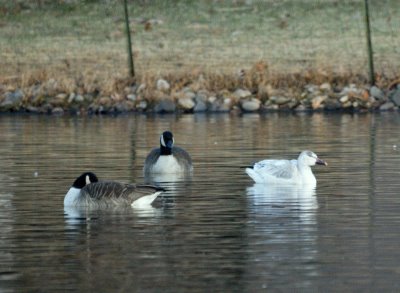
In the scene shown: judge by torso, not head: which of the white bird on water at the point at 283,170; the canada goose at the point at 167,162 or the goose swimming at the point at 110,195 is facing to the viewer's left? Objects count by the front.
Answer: the goose swimming

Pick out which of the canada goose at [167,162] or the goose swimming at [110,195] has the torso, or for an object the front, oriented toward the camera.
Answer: the canada goose

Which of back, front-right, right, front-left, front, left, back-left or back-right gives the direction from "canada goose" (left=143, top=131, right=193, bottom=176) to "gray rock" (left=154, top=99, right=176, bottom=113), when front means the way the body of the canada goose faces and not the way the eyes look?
back

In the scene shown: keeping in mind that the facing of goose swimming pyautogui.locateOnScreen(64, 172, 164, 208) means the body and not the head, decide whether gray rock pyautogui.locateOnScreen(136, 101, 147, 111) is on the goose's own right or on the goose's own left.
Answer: on the goose's own right

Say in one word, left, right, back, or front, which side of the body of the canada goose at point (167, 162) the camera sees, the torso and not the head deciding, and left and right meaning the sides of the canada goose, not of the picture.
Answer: front

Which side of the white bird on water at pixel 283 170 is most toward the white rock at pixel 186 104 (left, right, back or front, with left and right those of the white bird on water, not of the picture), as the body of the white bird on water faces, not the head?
left

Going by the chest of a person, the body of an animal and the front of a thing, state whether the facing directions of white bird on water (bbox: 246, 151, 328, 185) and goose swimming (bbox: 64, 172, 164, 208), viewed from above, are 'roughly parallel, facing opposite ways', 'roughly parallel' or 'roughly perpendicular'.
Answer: roughly parallel, facing opposite ways

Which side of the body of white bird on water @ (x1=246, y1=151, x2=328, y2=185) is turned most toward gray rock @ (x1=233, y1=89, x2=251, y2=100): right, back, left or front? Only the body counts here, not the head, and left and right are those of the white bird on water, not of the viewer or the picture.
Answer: left

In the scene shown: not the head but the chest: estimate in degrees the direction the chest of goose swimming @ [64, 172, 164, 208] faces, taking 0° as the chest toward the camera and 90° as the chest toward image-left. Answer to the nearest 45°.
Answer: approximately 90°

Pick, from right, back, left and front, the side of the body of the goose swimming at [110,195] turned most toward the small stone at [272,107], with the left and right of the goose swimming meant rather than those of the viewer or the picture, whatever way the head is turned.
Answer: right

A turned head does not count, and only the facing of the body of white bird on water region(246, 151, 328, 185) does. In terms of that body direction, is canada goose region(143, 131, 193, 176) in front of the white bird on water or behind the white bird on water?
behind

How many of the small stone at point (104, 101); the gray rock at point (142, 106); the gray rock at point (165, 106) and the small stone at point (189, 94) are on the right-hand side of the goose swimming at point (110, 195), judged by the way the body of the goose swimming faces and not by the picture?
4

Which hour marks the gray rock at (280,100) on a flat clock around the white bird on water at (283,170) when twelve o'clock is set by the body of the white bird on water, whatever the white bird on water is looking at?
The gray rock is roughly at 9 o'clock from the white bird on water.

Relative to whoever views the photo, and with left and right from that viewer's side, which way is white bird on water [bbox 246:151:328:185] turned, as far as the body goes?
facing to the right of the viewer

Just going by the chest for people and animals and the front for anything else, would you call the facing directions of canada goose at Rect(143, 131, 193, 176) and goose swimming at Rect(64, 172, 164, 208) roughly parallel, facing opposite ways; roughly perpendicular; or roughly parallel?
roughly perpendicular

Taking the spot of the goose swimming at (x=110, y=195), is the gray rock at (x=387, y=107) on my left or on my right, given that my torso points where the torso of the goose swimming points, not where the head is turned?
on my right

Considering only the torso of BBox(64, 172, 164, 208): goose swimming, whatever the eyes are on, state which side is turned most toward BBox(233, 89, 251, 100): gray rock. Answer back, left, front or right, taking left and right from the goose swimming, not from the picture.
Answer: right
